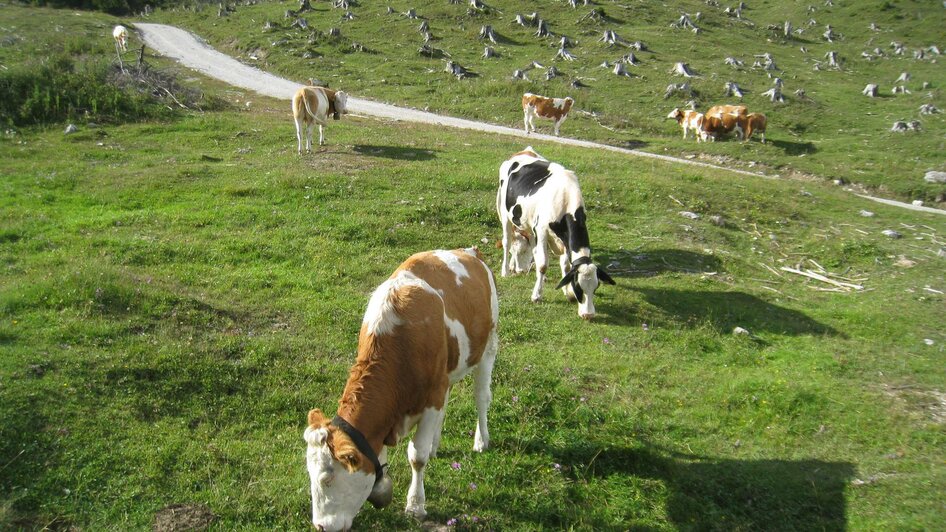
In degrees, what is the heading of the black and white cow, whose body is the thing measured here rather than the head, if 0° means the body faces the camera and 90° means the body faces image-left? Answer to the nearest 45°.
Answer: approximately 315°

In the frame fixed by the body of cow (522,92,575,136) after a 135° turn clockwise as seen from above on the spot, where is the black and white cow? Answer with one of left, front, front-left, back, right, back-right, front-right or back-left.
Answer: front-left

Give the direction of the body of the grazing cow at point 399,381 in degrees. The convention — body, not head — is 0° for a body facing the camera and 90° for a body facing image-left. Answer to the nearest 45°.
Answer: approximately 45°

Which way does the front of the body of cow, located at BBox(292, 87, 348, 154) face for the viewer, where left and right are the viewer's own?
facing away from the viewer and to the right of the viewer

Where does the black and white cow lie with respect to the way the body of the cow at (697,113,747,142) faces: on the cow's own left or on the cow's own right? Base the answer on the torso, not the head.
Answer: on the cow's own left

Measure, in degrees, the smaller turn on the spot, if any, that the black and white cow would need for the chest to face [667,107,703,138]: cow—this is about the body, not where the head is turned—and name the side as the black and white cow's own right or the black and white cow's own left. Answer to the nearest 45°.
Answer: approximately 135° to the black and white cow's own left

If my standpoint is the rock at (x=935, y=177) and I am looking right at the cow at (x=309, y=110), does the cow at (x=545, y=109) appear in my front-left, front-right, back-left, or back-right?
front-right

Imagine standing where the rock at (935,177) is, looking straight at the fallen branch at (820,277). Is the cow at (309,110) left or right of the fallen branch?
right

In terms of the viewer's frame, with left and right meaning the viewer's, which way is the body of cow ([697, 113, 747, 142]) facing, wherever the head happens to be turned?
facing to the left of the viewer

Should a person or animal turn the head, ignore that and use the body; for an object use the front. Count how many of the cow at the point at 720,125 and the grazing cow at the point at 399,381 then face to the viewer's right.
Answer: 0

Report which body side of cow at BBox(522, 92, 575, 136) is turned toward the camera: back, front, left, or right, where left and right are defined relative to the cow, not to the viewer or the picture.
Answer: right
